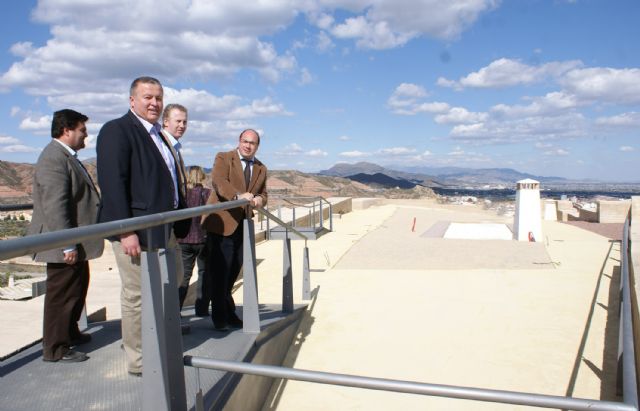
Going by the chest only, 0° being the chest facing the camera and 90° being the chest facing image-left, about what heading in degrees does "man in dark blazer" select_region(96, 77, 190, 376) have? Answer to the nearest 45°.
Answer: approximately 315°

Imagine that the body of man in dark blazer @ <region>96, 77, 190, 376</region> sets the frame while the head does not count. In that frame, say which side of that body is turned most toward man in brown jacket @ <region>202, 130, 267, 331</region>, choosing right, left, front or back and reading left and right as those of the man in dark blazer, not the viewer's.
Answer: left

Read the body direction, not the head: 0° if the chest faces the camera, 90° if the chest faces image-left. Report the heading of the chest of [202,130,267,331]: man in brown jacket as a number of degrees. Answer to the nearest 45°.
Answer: approximately 315°

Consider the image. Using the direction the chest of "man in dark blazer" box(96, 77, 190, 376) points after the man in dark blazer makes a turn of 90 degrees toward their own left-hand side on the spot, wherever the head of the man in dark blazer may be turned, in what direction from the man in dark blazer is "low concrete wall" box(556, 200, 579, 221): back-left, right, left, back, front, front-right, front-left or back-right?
front

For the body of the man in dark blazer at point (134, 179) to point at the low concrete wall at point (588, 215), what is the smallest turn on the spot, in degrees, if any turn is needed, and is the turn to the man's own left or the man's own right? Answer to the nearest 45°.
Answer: approximately 90° to the man's own left

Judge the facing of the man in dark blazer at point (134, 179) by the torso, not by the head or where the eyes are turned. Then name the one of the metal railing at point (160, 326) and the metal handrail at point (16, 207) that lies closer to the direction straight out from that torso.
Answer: the metal railing
